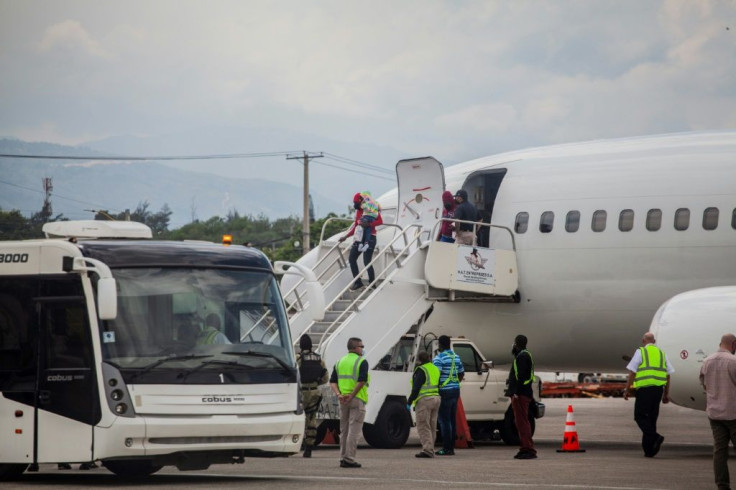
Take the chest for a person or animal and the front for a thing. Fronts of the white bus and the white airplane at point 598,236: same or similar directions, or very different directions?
very different directions

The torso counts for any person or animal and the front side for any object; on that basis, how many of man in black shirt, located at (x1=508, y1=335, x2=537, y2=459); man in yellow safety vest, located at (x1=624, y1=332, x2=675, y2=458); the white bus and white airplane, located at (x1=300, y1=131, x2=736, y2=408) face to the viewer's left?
2

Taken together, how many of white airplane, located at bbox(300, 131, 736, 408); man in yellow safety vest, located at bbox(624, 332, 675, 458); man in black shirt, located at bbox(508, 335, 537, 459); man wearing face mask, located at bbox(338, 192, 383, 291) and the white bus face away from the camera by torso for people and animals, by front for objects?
1

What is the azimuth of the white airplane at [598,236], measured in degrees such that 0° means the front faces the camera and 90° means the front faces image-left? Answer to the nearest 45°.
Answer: approximately 90°

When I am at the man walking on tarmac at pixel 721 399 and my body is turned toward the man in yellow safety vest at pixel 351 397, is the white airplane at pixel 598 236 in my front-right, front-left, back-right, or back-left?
front-right

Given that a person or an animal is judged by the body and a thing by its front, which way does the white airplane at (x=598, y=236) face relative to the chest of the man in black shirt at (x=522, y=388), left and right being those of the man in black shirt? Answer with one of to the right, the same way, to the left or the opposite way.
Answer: the same way

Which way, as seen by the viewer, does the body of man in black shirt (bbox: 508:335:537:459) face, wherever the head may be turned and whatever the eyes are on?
to the viewer's left

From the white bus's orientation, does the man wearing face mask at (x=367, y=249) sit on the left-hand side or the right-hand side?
on its left

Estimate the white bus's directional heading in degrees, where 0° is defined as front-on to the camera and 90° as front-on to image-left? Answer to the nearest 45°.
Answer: approximately 315°
